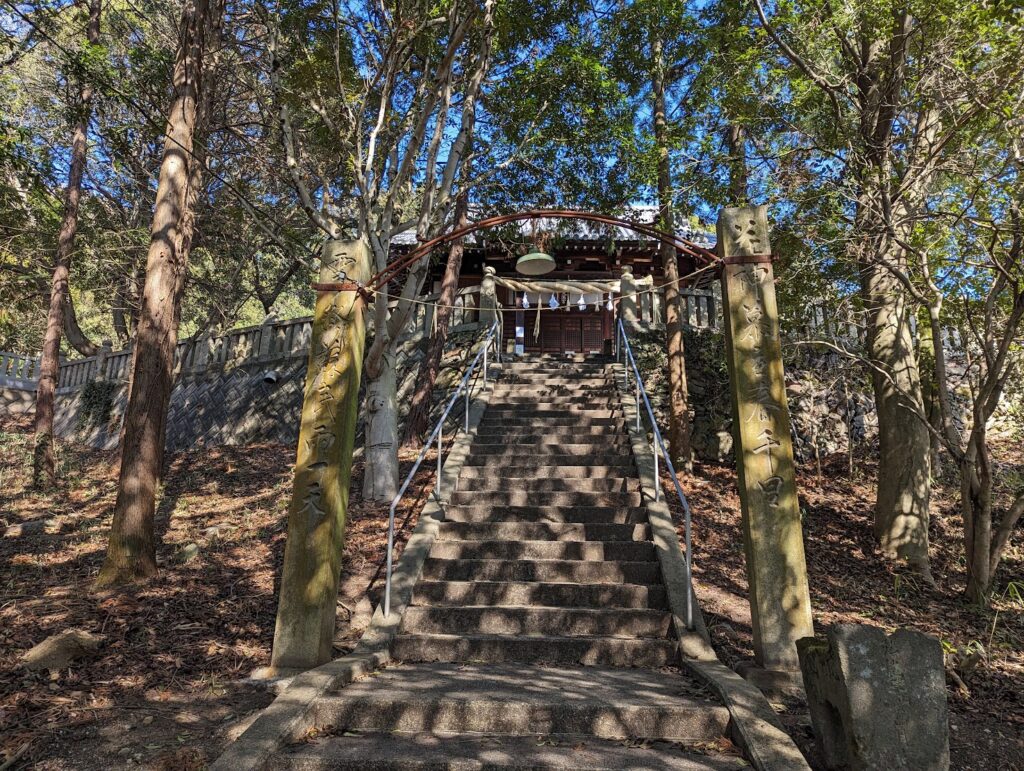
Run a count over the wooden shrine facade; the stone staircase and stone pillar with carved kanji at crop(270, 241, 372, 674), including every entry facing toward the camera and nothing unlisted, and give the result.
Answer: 3

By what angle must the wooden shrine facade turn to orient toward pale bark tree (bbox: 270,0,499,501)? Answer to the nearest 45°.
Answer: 0° — it already faces it

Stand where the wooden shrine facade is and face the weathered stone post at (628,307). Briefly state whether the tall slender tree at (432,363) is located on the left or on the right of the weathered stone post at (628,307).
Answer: right

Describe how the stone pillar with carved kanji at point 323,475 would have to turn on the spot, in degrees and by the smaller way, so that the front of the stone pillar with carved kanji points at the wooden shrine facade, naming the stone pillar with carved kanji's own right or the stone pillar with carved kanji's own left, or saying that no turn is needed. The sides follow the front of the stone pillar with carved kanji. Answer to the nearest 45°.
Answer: approximately 135° to the stone pillar with carved kanji's own left

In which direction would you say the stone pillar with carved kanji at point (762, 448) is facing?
toward the camera

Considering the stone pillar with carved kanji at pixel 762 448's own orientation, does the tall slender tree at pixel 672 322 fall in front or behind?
behind

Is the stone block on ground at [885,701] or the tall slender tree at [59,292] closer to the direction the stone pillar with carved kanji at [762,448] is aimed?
the stone block on ground

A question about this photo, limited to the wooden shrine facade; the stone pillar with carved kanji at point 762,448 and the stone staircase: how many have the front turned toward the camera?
3

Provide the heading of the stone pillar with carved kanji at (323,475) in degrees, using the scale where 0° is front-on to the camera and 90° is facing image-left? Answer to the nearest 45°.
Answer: approximately 0°
